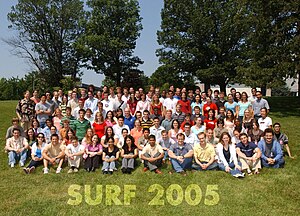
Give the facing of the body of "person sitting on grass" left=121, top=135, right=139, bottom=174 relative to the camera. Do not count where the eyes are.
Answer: toward the camera

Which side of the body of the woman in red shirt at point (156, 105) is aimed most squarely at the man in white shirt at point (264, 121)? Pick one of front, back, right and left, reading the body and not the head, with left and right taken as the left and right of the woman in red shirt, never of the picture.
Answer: left

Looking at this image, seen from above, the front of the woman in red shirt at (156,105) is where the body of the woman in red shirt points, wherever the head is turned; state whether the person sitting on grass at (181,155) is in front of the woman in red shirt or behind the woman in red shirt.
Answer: in front

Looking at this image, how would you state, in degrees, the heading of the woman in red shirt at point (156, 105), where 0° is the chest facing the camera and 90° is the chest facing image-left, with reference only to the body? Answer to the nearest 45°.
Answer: approximately 0°

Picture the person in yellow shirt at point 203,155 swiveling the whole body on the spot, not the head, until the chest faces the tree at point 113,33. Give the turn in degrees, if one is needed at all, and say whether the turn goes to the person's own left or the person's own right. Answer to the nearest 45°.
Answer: approximately 135° to the person's own right

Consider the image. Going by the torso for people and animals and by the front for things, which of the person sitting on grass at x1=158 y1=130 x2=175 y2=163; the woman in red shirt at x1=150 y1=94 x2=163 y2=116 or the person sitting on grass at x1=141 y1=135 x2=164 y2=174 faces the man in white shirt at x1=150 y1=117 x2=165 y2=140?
the woman in red shirt

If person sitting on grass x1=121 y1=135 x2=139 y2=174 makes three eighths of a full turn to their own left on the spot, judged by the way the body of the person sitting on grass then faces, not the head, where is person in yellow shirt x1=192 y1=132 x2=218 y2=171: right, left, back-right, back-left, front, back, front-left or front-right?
front-right

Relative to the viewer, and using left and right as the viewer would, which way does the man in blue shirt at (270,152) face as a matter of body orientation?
facing the viewer

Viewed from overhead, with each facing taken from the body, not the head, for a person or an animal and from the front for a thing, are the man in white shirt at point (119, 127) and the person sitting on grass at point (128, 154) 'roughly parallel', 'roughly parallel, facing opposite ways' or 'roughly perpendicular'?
roughly parallel

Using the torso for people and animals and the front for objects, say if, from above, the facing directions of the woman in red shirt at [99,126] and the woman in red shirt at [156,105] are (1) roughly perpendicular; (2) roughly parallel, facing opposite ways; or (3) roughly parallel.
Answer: roughly parallel

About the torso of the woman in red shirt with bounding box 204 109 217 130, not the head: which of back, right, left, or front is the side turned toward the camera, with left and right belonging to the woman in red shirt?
front

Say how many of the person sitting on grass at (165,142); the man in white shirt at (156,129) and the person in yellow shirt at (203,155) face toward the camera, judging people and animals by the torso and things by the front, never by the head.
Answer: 3

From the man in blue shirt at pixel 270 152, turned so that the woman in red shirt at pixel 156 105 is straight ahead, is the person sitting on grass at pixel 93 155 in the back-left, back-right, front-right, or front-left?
front-left

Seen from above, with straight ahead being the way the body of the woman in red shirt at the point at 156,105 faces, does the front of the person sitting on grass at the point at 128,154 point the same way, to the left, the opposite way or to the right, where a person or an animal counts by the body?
the same way

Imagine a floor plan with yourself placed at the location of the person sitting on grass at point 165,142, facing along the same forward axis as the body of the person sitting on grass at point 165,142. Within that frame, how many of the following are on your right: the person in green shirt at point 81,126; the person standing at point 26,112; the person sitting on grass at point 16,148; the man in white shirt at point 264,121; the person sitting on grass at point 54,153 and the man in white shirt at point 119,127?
5

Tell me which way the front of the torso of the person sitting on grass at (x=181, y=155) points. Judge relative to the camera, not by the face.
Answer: toward the camera

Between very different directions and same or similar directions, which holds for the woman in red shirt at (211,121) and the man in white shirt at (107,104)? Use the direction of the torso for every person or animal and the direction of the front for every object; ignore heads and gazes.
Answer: same or similar directions

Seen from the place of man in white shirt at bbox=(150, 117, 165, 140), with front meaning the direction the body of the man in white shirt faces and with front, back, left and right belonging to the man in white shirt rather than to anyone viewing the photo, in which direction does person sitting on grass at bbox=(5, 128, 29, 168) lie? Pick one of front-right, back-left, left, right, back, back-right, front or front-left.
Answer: right

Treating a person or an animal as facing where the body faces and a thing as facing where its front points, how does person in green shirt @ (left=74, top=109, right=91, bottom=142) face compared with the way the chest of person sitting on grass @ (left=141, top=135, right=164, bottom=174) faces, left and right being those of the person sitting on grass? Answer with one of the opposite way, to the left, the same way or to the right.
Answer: the same way
